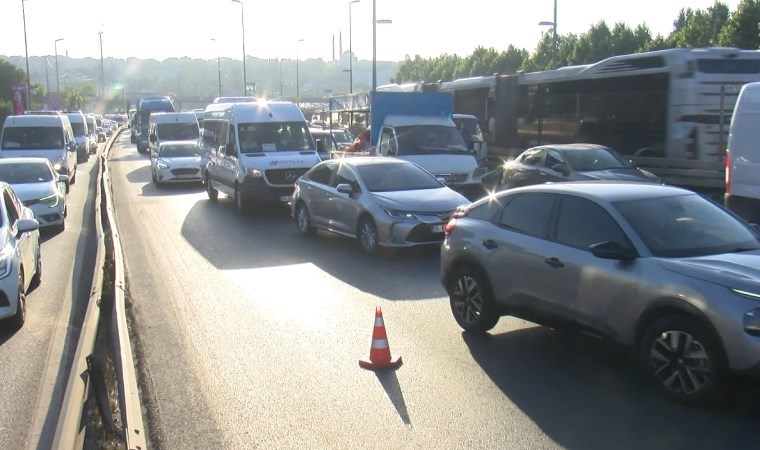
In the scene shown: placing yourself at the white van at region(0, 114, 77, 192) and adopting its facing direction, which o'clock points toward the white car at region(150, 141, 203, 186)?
The white car is roughly at 10 o'clock from the white van.

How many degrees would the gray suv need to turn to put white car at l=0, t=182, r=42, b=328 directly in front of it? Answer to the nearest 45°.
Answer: approximately 135° to its right

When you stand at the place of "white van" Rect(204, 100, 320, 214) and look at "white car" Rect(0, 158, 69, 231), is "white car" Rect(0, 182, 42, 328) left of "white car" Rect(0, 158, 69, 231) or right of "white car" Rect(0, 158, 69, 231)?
left

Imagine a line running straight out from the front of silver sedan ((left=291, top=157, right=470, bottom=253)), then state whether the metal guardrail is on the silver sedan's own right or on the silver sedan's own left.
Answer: on the silver sedan's own right

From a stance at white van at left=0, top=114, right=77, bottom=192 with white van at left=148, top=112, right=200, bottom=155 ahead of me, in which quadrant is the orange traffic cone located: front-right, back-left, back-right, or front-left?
back-right

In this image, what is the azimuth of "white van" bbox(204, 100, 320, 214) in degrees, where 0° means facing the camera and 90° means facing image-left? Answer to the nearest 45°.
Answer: approximately 315°

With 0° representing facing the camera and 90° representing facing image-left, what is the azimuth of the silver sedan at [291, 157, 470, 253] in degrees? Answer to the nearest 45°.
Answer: approximately 315°

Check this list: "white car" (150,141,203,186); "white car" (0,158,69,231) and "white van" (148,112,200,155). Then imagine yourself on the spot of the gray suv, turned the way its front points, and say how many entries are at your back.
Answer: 3
